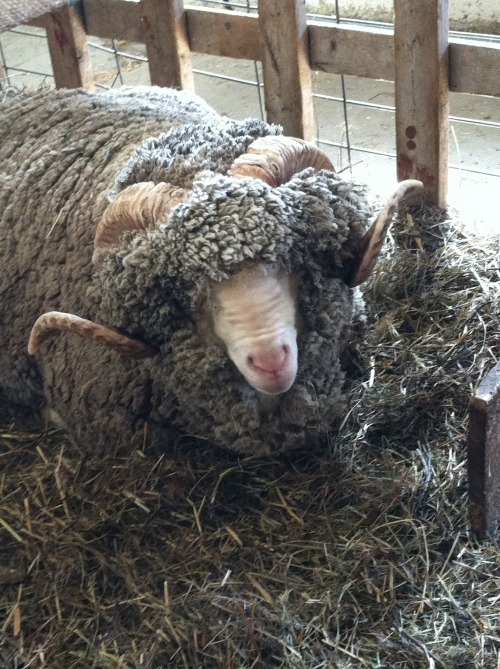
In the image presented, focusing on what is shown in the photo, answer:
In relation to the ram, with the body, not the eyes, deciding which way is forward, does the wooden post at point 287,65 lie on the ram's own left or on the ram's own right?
on the ram's own left

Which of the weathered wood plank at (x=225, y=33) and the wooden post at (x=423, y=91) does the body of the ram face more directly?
the wooden post

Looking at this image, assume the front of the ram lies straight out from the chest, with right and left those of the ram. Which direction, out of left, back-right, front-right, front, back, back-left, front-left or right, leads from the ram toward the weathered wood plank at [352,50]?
left

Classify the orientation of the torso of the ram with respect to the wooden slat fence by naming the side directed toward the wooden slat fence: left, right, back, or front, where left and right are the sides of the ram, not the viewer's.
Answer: left

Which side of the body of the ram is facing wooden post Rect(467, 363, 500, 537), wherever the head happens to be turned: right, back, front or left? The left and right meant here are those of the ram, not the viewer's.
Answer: front

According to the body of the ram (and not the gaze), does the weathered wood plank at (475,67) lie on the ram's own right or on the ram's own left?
on the ram's own left

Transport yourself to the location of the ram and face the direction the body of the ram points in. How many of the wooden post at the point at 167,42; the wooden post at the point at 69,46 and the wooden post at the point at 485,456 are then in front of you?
1

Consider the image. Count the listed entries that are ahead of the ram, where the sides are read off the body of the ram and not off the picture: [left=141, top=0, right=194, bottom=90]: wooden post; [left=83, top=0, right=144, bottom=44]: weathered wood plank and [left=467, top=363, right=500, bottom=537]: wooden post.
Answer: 1

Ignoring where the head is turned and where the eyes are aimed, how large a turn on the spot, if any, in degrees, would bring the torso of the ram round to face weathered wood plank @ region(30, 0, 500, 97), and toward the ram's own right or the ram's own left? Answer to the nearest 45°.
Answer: approximately 90° to the ram's own left

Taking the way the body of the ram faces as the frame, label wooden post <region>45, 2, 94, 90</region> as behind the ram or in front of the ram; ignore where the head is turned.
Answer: behind

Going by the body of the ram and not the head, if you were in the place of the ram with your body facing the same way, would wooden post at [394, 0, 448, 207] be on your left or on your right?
on your left

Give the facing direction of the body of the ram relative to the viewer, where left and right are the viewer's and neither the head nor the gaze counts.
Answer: facing the viewer and to the right of the viewer

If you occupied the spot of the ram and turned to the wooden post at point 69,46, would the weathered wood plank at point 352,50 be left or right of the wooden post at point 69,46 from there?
right
